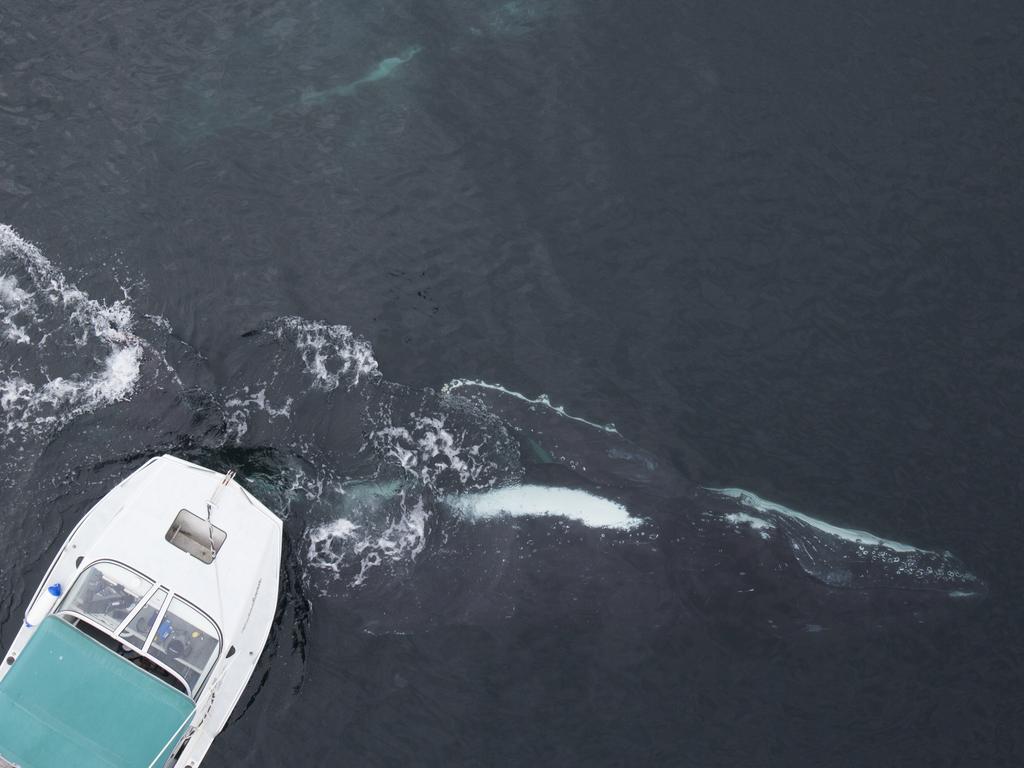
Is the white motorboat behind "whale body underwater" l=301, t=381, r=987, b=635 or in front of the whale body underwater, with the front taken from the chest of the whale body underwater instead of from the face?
behind

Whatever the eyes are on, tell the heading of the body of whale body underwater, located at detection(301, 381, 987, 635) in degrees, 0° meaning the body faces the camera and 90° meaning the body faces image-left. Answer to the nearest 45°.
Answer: approximately 270°

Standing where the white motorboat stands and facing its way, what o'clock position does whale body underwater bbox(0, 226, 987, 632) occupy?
The whale body underwater is roughly at 1 o'clock from the white motorboat.

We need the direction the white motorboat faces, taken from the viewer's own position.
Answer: facing away from the viewer and to the right of the viewer

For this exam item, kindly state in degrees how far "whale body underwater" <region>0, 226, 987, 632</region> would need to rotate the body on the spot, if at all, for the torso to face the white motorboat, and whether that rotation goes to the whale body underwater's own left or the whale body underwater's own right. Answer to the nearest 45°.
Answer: approximately 135° to the whale body underwater's own right

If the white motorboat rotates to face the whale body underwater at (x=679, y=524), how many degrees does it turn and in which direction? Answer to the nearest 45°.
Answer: approximately 45° to its right

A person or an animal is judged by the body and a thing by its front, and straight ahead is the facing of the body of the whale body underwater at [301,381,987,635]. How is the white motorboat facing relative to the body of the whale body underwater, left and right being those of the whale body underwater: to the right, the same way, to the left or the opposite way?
to the left
